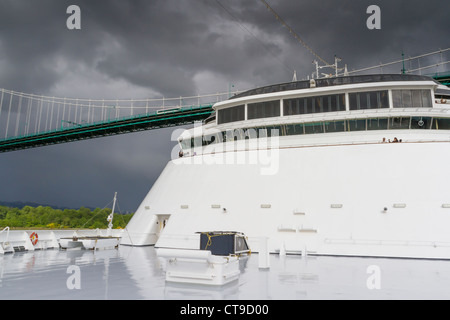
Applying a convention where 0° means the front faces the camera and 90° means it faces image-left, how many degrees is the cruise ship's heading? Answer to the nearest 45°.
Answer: approximately 45°
